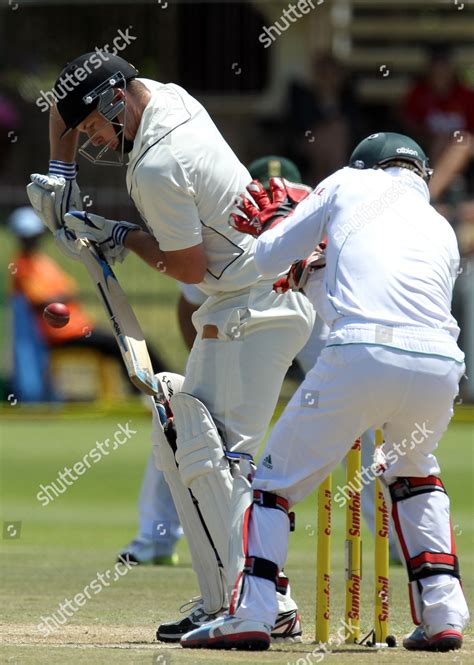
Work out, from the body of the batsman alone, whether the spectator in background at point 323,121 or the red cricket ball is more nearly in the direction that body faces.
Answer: the red cricket ball

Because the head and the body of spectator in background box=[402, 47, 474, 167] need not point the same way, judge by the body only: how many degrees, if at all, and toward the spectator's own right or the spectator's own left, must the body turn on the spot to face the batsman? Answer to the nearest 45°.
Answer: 0° — they already face them

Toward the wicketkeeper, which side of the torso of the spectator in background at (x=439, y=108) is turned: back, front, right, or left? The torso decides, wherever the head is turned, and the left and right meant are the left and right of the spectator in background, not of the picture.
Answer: front

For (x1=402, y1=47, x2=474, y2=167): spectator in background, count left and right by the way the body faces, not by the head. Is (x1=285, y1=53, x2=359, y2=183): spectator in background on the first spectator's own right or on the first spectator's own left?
on the first spectator's own right

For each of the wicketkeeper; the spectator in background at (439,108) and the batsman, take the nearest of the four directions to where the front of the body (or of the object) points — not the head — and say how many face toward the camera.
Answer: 1

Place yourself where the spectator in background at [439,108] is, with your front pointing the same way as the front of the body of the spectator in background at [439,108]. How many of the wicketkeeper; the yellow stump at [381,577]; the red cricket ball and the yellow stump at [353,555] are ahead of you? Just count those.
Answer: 4

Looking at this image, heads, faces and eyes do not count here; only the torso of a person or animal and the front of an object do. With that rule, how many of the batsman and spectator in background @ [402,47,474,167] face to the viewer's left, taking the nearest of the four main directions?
1

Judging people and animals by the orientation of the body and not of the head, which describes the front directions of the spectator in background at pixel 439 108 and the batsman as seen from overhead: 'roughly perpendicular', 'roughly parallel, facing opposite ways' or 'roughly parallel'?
roughly perpendicular

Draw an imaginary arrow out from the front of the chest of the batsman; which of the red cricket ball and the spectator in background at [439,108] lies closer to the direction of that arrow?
the red cricket ball

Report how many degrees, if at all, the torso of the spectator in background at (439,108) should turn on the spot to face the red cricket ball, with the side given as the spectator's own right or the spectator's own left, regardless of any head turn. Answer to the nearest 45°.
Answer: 0° — they already face it
